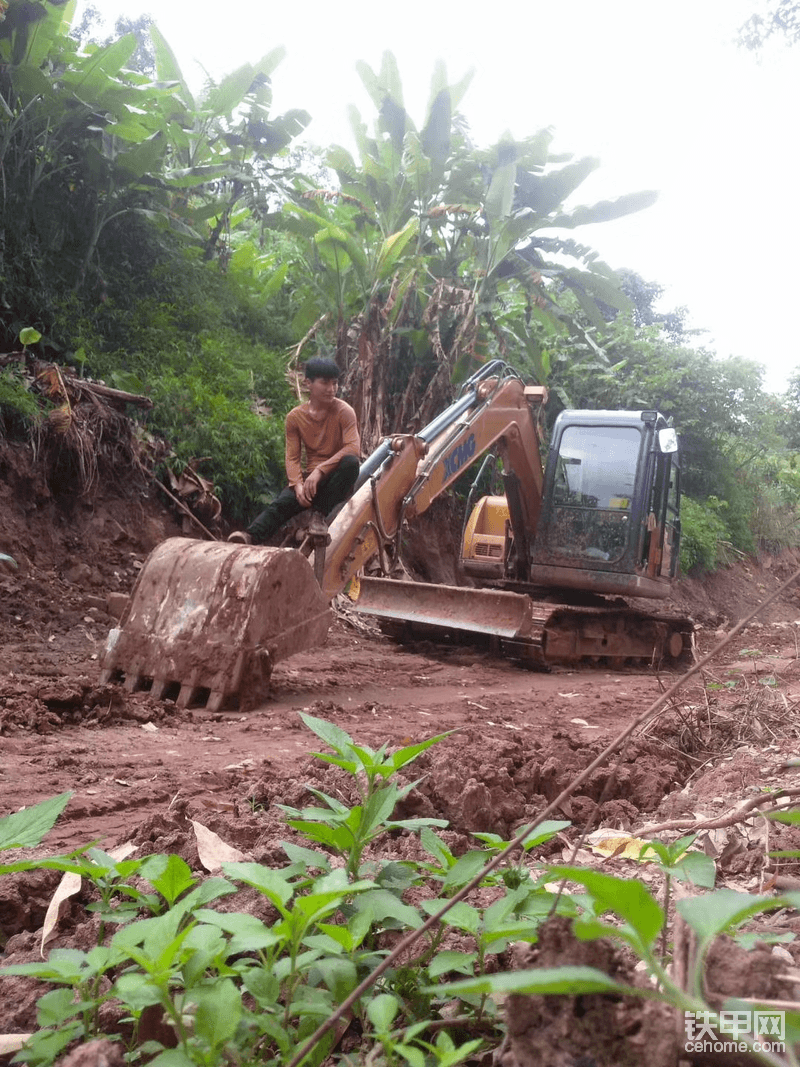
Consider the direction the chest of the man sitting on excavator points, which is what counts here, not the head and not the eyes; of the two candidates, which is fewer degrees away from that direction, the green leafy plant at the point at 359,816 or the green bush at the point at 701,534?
the green leafy plant

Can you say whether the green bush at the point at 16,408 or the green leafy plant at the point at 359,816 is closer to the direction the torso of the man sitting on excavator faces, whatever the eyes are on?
the green leafy plant

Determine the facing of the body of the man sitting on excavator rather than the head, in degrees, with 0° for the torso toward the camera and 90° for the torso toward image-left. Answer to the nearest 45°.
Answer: approximately 45°

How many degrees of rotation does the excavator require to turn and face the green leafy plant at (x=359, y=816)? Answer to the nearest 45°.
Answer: approximately 45° to its left

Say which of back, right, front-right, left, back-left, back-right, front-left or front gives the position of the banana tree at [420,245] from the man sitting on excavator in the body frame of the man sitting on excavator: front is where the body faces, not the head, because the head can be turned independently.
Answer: back-right

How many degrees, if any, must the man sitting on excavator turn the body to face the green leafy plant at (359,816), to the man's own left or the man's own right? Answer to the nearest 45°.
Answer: approximately 45° to the man's own left
